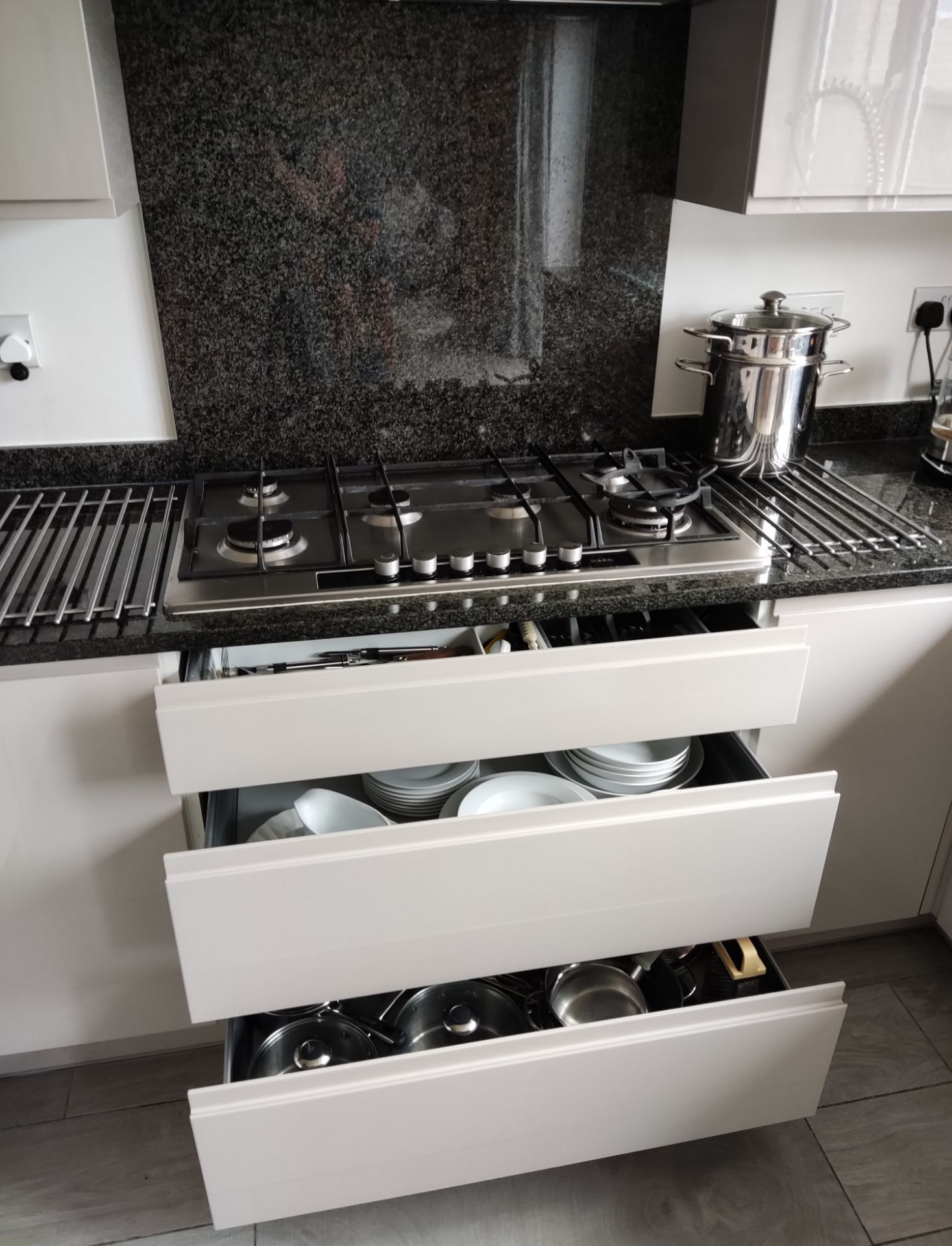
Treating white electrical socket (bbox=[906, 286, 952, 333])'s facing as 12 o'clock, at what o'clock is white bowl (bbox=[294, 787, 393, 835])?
The white bowl is roughly at 1 o'clock from the white electrical socket.

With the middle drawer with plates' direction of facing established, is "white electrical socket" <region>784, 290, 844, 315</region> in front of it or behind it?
behind

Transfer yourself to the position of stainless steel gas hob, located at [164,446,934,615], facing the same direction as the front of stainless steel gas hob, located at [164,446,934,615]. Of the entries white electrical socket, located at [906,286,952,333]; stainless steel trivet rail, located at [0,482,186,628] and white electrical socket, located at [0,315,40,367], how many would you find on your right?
2

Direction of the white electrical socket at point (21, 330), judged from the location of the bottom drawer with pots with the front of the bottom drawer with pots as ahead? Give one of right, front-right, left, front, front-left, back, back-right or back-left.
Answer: back-right

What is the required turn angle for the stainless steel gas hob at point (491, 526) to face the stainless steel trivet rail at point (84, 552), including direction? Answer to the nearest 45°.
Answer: approximately 90° to its right

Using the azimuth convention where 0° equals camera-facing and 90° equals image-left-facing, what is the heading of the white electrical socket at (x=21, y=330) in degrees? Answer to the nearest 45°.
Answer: approximately 0°

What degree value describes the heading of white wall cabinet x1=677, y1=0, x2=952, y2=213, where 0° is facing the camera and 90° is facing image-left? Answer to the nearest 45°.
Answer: approximately 0°
